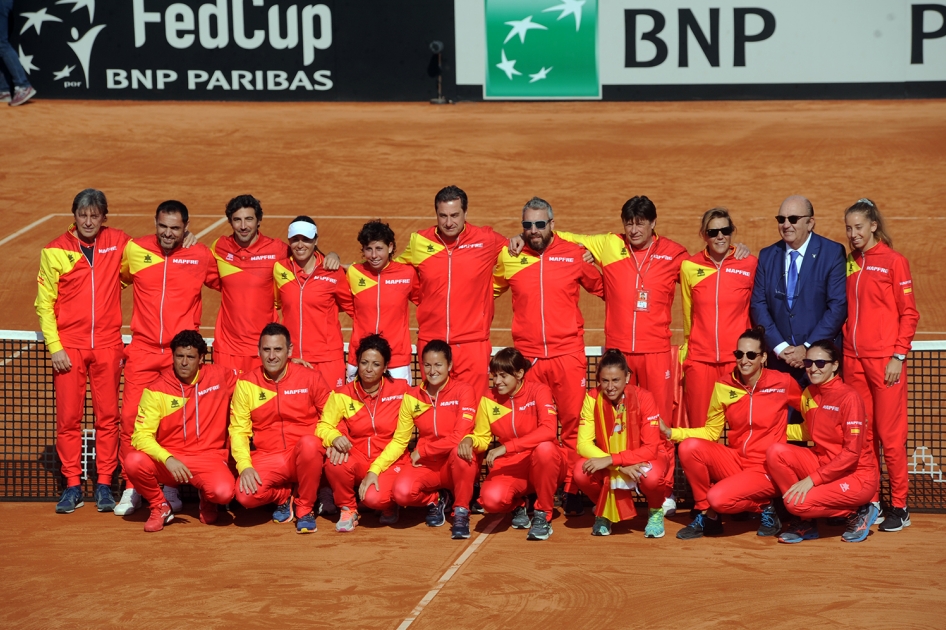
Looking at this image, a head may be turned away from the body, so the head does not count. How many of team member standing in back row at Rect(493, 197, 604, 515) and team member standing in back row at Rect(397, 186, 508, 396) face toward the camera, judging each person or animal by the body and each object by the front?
2

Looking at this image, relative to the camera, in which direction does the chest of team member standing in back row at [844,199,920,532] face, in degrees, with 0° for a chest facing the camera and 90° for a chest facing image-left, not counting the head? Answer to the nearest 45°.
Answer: approximately 45°

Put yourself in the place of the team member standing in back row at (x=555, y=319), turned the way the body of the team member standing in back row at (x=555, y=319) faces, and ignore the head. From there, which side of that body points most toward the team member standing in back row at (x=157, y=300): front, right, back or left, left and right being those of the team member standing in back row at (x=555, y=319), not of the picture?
right

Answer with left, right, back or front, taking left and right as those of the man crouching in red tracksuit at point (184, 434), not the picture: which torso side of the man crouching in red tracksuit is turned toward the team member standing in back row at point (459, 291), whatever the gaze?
left

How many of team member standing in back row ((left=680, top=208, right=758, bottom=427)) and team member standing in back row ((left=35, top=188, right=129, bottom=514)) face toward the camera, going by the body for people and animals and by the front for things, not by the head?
2

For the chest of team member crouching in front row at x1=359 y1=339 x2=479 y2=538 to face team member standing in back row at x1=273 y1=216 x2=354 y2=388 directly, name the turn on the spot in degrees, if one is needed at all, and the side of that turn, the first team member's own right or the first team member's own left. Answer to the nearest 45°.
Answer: approximately 135° to the first team member's own right

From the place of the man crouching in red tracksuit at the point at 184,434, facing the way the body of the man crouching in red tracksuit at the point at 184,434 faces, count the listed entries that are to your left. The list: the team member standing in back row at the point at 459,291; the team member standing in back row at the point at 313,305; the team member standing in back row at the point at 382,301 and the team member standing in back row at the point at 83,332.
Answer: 3

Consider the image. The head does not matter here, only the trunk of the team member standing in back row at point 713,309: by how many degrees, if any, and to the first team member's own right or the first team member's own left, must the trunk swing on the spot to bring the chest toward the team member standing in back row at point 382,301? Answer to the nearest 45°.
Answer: approximately 90° to the first team member's own right
